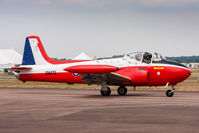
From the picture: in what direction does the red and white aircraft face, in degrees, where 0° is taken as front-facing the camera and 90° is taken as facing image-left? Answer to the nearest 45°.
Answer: approximately 270°
